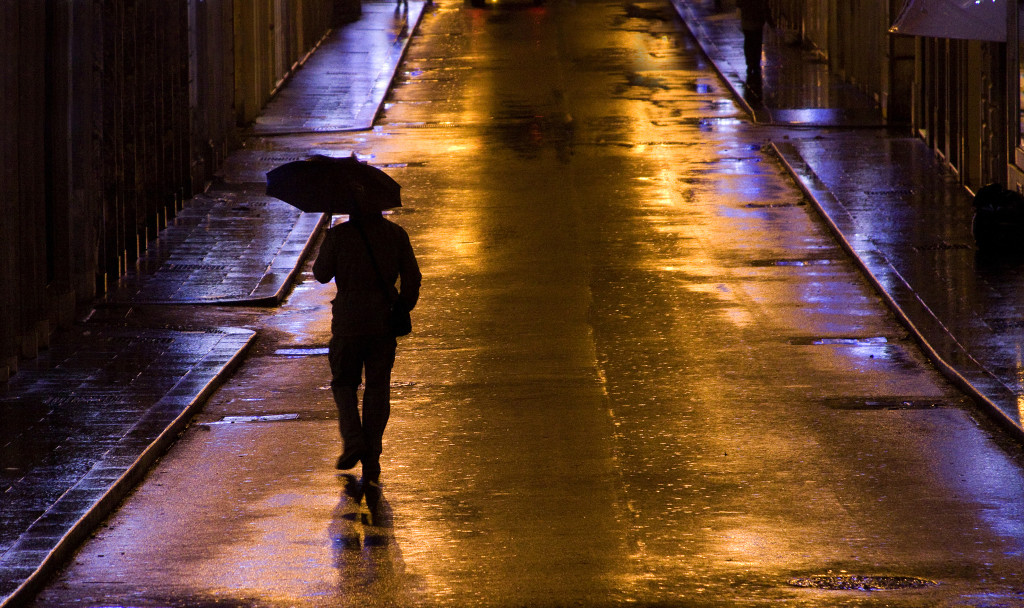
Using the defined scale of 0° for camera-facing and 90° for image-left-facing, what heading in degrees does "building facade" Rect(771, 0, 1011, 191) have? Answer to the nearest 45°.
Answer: approximately 90°

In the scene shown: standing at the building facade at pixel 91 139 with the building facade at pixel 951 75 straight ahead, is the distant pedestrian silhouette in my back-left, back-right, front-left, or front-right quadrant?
front-left

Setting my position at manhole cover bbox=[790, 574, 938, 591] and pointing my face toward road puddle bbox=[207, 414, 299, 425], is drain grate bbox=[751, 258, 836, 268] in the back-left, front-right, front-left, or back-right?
front-right

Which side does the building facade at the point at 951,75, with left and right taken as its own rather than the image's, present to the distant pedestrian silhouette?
right

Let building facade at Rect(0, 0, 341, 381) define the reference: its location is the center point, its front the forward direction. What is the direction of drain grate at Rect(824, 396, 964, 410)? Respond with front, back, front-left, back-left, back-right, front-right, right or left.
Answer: front-right

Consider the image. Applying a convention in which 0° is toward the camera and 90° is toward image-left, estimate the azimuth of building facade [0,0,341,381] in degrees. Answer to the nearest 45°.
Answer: approximately 270°

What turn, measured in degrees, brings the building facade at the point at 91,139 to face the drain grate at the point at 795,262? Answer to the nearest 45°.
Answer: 0° — it already faces it

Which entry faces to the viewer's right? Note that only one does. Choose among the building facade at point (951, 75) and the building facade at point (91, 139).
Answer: the building facade at point (91, 139)

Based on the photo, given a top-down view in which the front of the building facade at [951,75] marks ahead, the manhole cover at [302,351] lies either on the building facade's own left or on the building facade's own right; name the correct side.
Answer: on the building facade's own left

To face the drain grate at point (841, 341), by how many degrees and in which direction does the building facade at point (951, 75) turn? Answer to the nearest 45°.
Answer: approximately 90° to its left

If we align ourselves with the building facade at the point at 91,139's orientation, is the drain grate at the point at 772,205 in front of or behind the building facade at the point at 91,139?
in front

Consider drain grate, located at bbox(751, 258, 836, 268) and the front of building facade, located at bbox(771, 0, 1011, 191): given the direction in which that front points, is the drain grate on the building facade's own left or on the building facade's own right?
on the building facade's own left

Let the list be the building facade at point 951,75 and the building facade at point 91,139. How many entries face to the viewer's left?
1
